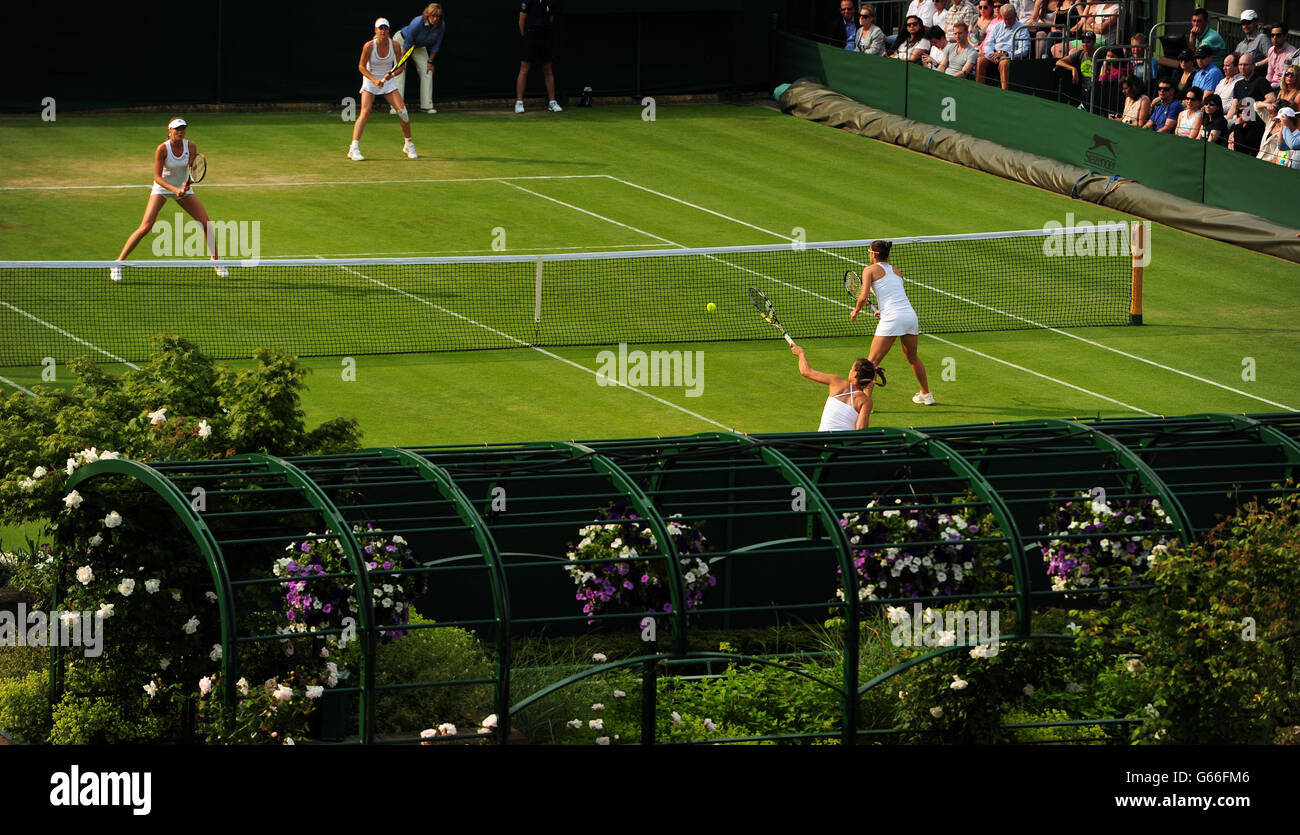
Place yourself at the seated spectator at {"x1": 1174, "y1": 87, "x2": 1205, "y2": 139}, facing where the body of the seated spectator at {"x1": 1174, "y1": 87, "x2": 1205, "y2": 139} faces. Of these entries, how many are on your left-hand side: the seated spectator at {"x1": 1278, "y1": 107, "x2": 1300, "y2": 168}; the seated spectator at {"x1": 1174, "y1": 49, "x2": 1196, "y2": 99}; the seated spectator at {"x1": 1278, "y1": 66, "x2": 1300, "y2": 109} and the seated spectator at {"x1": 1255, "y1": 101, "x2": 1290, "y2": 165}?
3

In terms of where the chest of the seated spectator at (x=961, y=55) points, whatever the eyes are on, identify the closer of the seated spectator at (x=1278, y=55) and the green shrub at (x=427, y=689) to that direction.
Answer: the green shrub

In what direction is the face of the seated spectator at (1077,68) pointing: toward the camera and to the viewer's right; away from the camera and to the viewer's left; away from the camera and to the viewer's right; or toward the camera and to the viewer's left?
toward the camera and to the viewer's left

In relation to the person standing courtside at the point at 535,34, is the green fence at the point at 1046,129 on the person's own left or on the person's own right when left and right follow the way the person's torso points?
on the person's own left

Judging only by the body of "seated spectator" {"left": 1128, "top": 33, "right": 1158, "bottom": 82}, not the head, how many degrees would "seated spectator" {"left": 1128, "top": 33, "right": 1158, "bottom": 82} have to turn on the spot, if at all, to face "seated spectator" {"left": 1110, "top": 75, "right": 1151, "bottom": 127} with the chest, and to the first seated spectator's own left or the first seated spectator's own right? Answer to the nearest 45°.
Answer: approximately 45° to the first seated spectator's own left

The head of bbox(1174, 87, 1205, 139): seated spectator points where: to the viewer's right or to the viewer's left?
to the viewer's left

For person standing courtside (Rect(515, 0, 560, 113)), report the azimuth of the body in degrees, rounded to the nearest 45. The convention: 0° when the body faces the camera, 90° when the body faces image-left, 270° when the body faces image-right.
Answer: approximately 0°

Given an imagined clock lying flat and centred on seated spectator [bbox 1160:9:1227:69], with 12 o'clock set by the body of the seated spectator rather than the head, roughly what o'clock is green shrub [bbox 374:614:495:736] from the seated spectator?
The green shrub is roughly at 11 o'clock from the seated spectator.

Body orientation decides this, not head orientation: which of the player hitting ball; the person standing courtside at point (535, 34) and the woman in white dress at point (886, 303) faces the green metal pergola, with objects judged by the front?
the person standing courtside

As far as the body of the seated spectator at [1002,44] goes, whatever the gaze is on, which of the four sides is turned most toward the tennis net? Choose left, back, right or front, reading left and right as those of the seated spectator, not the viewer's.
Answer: front

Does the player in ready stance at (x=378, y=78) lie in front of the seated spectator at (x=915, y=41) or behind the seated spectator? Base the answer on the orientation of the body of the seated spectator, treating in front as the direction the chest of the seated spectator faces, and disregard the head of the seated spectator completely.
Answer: in front

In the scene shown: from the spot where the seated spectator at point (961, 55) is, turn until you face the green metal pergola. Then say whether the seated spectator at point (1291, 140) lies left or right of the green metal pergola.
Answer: left

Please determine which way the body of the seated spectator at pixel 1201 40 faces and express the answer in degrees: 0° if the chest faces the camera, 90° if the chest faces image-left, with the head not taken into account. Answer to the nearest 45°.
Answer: approximately 45°

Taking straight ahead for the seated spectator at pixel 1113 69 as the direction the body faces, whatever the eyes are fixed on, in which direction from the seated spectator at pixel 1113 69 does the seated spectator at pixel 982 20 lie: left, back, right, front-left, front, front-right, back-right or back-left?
right

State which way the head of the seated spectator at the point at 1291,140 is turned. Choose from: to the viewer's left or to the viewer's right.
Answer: to the viewer's left

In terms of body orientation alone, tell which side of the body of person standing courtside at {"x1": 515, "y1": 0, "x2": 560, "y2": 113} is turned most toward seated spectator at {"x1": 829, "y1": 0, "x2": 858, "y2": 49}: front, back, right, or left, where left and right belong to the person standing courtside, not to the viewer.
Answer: left

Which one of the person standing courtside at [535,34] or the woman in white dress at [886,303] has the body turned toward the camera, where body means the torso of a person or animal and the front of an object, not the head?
the person standing courtside

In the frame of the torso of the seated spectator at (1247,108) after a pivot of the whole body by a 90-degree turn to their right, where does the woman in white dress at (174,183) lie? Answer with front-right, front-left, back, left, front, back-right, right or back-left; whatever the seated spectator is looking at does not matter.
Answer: left
